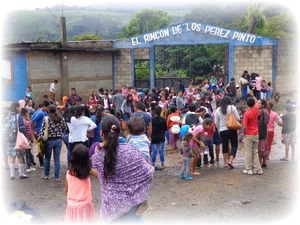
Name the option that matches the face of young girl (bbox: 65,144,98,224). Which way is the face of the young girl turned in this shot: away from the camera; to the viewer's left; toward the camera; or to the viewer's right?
away from the camera

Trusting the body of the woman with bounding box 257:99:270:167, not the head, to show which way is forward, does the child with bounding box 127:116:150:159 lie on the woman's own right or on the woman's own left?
on the woman's own left

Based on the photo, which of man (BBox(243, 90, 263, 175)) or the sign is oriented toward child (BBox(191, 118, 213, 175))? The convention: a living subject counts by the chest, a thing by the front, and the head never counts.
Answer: the sign

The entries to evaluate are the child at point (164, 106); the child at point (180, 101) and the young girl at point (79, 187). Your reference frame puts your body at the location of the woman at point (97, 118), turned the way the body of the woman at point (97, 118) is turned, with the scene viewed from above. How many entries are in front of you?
2

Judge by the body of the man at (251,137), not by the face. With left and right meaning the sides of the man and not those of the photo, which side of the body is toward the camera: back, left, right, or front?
back

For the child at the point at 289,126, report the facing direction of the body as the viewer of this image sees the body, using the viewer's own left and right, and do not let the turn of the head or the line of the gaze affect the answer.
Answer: facing away from the viewer and to the left of the viewer

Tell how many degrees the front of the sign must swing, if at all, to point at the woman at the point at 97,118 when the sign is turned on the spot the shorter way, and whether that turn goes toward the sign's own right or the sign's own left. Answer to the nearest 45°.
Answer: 0° — it already faces them

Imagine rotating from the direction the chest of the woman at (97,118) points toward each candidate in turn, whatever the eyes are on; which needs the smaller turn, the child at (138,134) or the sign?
the sign

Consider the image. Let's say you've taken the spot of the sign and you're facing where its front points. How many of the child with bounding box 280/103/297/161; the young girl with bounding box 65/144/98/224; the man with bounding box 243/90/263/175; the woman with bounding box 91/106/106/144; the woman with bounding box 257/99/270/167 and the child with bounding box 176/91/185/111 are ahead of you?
6

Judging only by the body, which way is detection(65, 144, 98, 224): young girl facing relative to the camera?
away from the camera

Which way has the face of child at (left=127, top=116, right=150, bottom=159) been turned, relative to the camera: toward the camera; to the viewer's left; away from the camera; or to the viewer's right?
away from the camera
